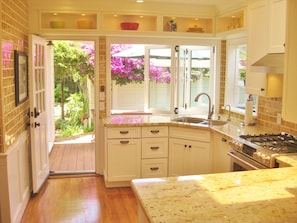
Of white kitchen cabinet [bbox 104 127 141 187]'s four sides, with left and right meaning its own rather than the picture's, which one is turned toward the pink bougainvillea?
back

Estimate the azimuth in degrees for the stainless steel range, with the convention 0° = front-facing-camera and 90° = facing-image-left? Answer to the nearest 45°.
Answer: approximately 45°

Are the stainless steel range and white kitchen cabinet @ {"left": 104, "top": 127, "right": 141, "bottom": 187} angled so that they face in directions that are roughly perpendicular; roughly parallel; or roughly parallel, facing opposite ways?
roughly perpendicular

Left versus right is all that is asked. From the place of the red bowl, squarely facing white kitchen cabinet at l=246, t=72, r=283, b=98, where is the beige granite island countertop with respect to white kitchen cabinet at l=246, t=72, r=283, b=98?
right

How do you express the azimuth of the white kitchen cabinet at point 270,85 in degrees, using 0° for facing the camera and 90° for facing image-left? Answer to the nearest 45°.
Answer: approximately 45°

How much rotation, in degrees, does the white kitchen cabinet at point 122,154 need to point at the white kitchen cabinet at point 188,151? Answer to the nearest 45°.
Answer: approximately 90° to its left

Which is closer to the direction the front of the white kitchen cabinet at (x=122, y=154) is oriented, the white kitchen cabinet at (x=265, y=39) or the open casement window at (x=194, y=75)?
the white kitchen cabinet

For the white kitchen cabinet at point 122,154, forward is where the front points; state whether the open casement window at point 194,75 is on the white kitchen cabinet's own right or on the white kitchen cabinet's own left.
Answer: on the white kitchen cabinet's own left

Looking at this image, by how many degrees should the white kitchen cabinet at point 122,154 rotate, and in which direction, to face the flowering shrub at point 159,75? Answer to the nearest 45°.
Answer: approximately 135° to its left

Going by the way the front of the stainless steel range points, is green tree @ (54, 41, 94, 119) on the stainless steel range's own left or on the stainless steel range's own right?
on the stainless steel range's own right

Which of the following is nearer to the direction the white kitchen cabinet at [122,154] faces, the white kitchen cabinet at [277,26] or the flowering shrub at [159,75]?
the white kitchen cabinet
